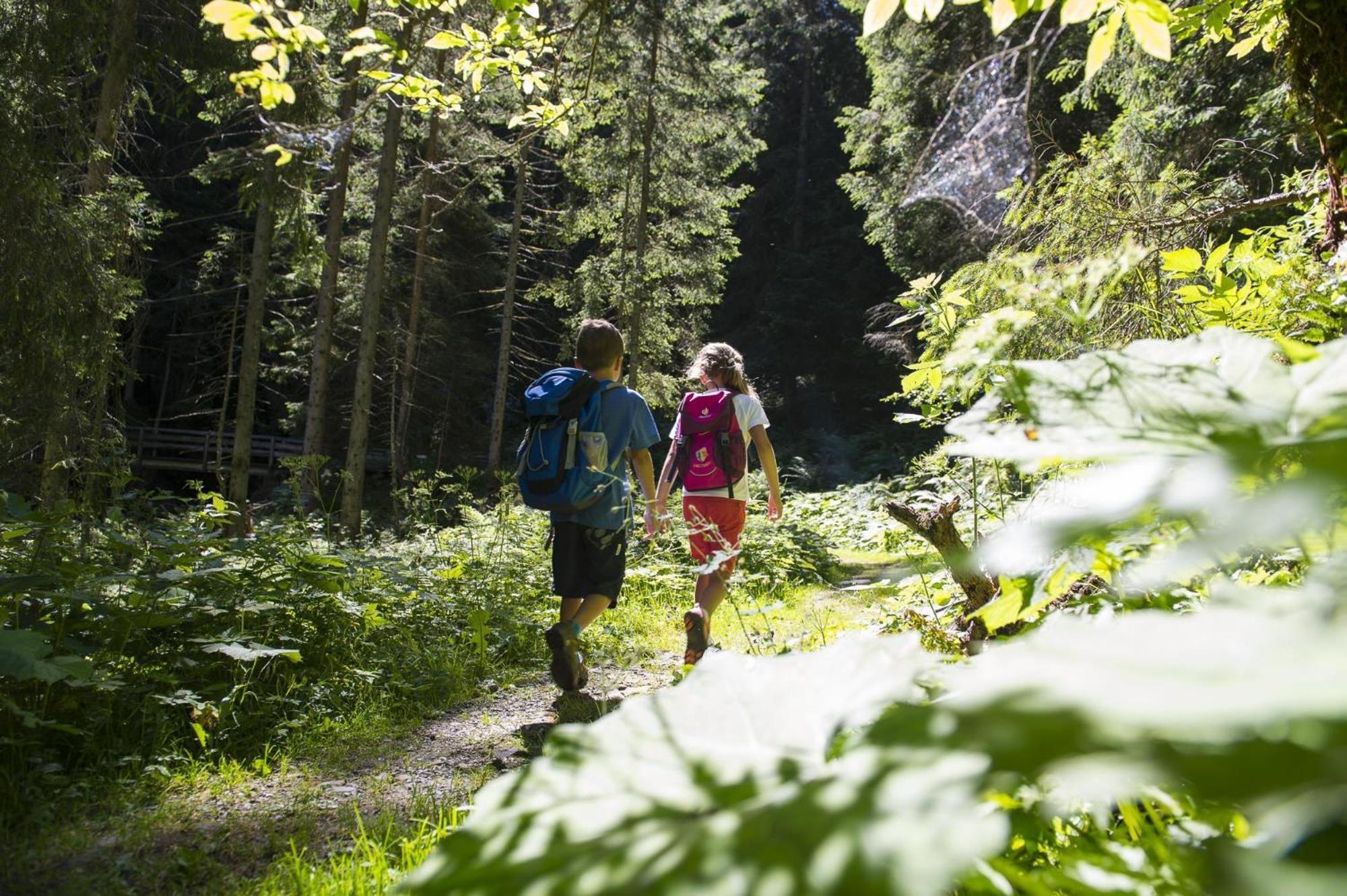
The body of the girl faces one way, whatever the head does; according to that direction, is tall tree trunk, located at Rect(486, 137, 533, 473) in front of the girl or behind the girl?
in front

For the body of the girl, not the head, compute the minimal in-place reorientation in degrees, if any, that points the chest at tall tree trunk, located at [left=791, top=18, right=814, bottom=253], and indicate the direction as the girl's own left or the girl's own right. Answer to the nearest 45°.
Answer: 0° — they already face it

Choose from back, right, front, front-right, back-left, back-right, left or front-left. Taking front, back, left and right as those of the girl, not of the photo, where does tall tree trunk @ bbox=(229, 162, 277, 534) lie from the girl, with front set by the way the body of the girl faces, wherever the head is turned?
front-left

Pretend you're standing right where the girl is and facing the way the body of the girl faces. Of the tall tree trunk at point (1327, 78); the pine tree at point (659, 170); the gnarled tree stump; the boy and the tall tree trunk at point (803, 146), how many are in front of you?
2

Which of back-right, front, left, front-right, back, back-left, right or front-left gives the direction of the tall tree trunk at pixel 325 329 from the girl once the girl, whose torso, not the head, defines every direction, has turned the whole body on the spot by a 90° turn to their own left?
front-right

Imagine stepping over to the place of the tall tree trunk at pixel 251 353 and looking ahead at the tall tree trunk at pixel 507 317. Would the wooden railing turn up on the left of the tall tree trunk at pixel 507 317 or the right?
left

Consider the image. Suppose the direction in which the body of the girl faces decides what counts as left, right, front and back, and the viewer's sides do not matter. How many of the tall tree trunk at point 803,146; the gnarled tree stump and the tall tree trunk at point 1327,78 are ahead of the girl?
1

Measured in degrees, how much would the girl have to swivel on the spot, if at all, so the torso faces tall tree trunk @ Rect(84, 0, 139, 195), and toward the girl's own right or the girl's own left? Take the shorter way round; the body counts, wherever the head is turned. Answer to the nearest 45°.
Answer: approximately 45° to the girl's own left

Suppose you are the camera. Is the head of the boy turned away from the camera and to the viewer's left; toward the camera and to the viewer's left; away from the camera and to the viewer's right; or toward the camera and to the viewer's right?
away from the camera and to the viewer's right

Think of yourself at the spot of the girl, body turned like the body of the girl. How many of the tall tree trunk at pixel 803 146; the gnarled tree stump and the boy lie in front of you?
1

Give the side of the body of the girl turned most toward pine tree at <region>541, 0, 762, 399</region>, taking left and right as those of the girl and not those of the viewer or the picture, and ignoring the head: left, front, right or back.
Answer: front

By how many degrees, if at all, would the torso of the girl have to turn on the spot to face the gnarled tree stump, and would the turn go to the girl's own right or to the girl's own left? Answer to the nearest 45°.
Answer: approximately 135° to the girl's own right

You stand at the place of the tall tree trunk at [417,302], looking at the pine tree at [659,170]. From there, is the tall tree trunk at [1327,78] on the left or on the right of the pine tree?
right

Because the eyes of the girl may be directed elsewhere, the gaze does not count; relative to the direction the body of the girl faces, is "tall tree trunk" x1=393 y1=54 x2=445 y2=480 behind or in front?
in front

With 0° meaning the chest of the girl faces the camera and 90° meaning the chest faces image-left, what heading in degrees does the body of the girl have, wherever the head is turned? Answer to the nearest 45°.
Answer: approximately 180°
